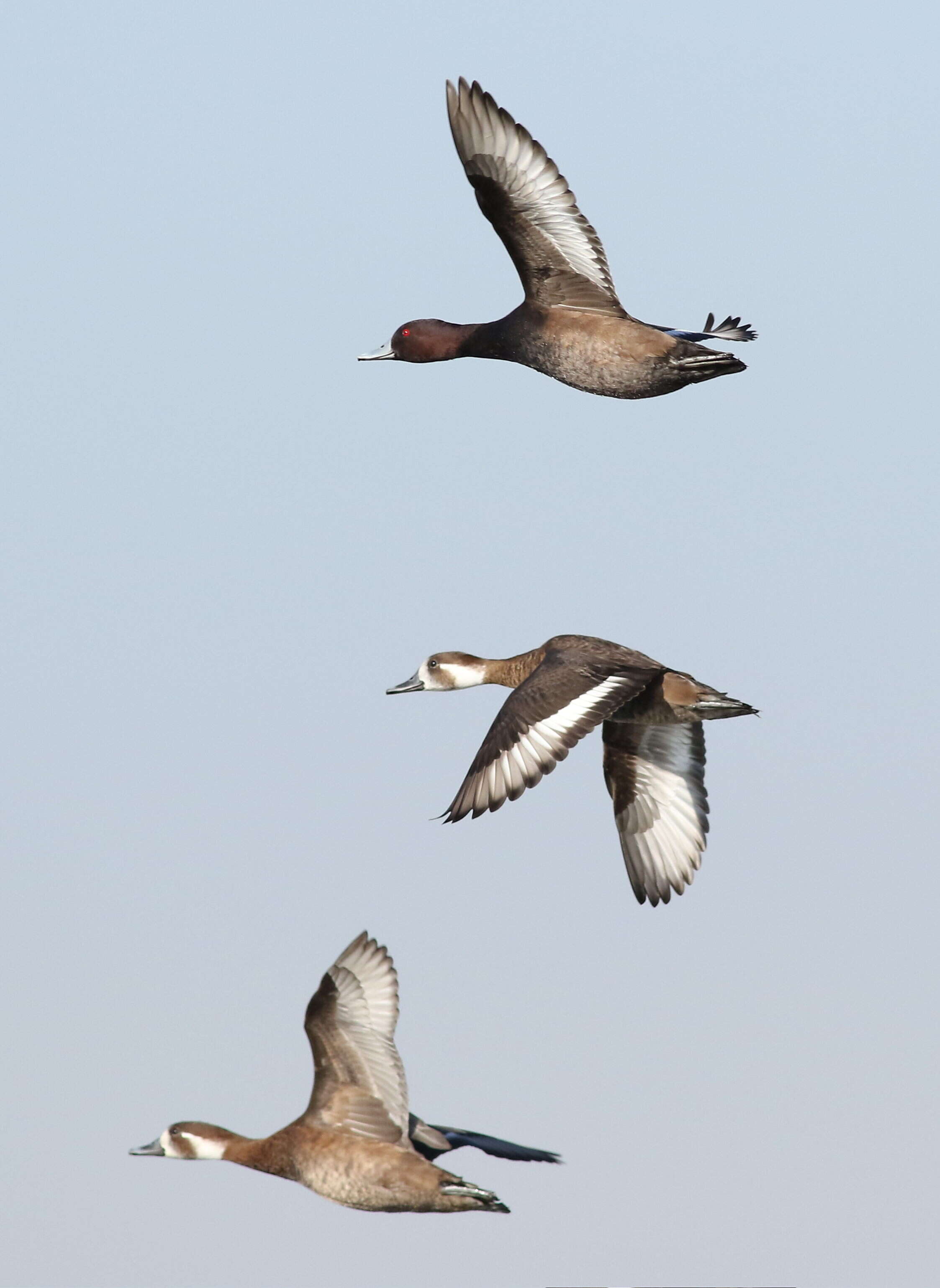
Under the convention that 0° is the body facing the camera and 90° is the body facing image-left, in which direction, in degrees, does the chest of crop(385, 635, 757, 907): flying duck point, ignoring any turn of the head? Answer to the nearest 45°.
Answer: approximately 90°

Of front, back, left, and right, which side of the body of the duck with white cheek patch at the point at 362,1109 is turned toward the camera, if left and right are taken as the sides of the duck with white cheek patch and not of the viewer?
left

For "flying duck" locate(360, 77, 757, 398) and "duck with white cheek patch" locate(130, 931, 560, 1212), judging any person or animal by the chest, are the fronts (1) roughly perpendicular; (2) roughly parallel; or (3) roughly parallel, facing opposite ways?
roughly parallel

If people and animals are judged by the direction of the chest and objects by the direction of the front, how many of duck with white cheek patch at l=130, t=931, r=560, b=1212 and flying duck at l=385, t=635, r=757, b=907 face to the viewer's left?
2

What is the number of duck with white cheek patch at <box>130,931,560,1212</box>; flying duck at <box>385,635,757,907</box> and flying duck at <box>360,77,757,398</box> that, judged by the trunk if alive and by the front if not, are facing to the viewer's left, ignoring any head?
3

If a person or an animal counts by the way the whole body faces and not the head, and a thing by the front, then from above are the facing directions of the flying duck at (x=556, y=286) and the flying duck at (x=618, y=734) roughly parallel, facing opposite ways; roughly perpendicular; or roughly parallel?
roughly parallel

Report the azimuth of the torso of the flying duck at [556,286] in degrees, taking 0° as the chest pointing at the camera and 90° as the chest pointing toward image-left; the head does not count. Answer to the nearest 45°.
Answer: approximately 90°

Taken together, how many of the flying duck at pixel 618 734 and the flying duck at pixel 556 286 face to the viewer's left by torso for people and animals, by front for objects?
2
